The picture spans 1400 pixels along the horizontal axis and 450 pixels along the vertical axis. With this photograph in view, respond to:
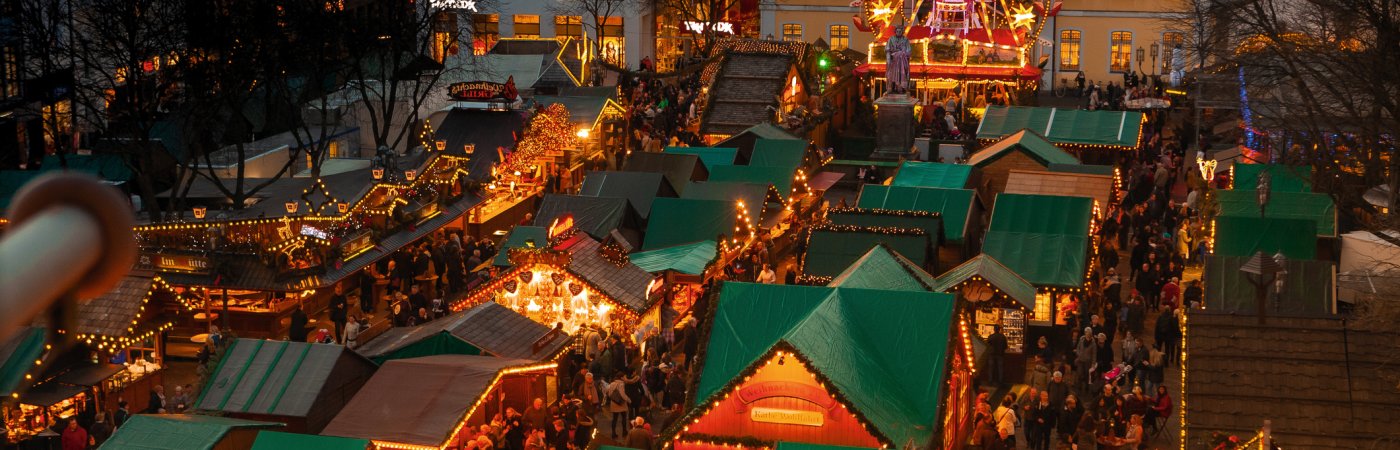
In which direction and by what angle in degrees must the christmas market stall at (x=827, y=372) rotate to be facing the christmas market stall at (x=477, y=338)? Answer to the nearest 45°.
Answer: approximately 135° to its right

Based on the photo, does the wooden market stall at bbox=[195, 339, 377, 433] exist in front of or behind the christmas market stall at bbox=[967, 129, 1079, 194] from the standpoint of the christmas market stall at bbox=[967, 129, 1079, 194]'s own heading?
in front

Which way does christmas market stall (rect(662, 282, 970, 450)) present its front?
toward the camera

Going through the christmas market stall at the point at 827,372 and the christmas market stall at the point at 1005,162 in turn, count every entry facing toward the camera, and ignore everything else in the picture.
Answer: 2

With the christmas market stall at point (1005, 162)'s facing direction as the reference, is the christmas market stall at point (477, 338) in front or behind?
in front

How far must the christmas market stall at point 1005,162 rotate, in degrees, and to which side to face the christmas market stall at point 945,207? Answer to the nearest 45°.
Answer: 0° — it already faces it

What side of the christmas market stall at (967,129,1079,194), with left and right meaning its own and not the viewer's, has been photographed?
front

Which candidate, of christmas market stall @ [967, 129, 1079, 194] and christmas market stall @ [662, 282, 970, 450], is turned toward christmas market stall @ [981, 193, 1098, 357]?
christmas market stall @ [967, 129, 1079, 194]

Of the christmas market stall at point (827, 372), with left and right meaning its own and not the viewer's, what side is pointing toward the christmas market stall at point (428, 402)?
right

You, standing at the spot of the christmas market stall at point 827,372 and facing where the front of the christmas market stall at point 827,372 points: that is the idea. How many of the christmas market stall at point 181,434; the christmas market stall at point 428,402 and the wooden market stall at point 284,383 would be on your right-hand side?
3

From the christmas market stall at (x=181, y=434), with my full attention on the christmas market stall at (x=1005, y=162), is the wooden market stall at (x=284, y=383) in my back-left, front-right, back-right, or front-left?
front-left

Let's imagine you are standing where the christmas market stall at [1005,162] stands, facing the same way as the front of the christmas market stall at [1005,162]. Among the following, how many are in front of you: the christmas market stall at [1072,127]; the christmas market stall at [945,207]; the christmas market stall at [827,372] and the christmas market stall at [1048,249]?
3

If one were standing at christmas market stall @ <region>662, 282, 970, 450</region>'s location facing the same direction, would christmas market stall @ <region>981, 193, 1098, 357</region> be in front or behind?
behind
